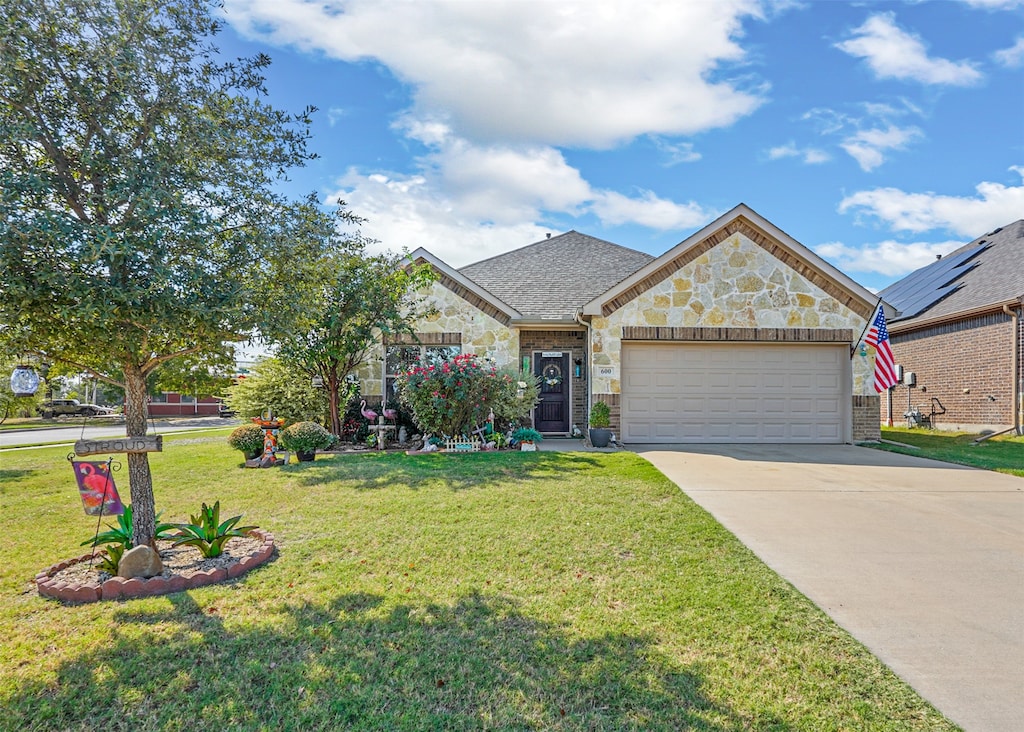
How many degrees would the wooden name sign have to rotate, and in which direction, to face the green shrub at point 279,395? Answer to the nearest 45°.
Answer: approximately 180°

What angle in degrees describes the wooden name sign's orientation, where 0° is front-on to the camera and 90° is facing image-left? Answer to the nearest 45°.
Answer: approximately 0°

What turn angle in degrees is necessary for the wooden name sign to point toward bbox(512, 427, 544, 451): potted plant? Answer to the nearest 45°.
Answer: approximately 135° to its left

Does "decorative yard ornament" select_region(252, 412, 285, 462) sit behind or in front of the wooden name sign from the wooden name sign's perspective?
behind

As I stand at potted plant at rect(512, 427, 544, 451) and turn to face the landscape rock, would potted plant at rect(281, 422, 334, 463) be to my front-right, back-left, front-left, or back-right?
front-right

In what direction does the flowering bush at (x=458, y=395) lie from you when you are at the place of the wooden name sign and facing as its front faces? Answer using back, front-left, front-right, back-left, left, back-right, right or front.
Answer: back-left

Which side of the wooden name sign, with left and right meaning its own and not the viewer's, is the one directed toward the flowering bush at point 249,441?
back

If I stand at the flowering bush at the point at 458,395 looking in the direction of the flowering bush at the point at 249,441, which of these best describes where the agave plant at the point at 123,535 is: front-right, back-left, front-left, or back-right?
front-left
